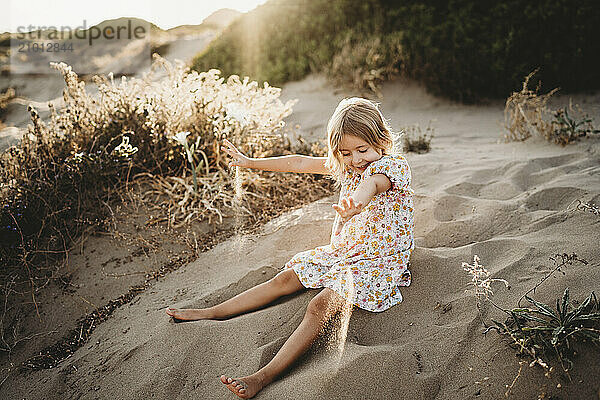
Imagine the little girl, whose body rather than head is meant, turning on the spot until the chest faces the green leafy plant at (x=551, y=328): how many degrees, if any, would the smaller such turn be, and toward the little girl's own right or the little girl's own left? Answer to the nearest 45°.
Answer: approximately 90° to the little girl's own left

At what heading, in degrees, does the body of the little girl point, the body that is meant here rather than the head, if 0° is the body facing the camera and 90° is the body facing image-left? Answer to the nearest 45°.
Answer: approximately 45°

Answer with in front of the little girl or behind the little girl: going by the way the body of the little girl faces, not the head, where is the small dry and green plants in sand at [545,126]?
behind

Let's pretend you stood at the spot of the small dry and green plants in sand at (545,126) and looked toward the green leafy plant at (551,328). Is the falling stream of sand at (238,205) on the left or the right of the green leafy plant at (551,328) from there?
right

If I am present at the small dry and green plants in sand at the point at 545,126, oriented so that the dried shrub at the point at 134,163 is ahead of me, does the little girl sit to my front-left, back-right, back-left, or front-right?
front-left

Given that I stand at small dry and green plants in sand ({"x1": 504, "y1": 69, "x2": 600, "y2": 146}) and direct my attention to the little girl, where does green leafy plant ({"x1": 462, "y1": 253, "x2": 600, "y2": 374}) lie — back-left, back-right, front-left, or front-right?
front-left

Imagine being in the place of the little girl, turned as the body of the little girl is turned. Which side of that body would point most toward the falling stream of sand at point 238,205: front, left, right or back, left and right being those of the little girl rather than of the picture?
right

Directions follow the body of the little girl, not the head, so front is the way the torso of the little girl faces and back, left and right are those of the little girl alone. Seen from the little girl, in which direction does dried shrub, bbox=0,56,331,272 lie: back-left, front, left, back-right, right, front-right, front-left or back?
right

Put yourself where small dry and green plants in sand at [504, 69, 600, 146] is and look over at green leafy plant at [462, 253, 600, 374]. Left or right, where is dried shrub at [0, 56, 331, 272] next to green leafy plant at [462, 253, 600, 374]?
right
